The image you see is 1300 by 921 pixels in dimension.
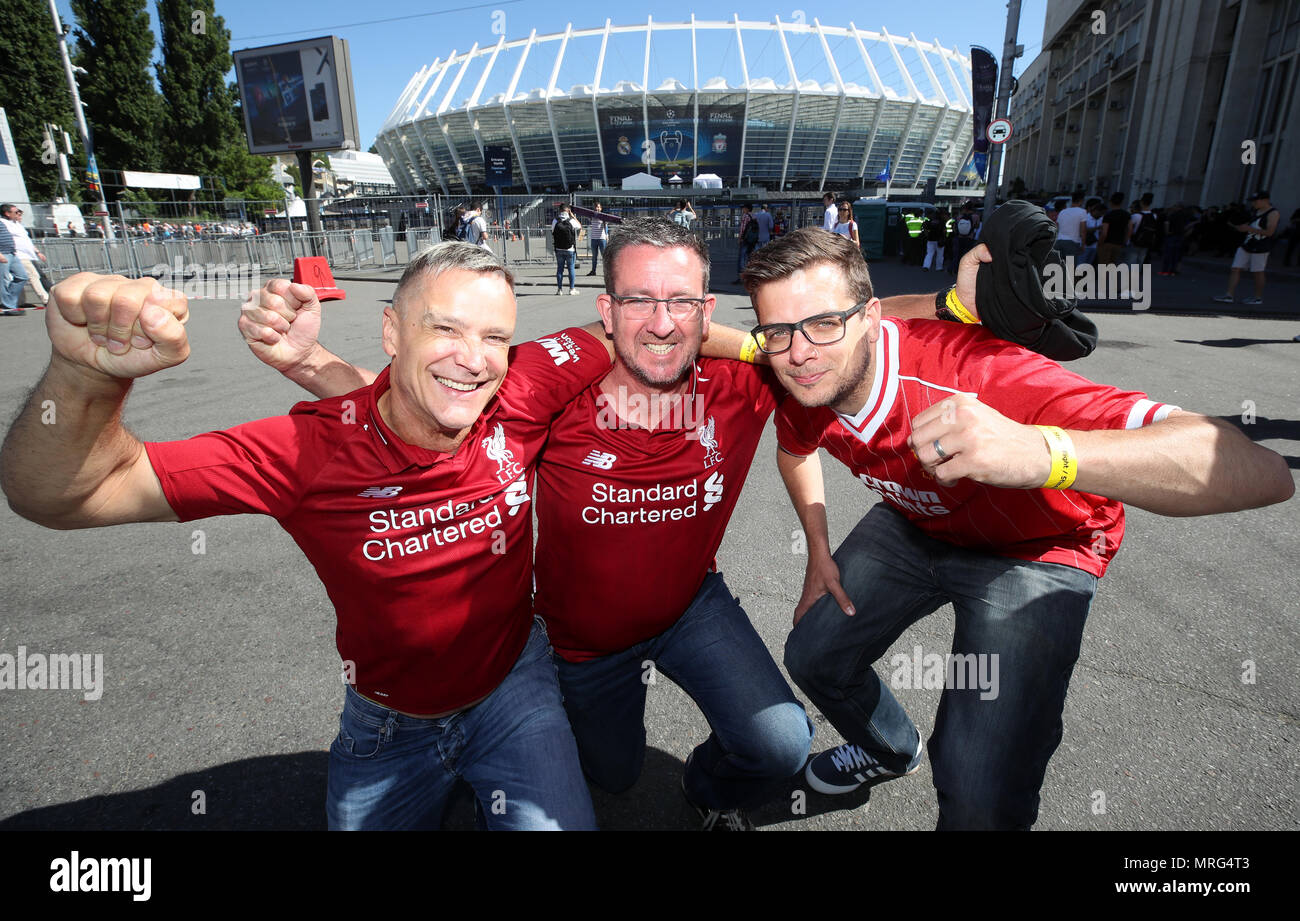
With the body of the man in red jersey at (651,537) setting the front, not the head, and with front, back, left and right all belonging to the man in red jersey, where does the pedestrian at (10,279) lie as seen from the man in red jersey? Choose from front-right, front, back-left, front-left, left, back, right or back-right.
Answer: back-right

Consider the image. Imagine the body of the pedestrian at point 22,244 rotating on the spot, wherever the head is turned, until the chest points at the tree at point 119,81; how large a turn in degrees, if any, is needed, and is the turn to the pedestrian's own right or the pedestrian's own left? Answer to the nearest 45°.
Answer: approximately 90° to the pedestrian's own left

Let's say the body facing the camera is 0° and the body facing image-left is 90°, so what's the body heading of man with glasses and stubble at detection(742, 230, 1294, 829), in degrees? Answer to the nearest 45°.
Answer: approximately 45°

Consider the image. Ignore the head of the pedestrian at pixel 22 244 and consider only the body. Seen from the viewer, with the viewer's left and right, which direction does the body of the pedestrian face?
facing to the right of the viewer

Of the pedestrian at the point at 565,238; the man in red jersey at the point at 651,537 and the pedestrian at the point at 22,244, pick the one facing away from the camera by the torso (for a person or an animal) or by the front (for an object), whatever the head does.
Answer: the pedestrian at the point at 565,238

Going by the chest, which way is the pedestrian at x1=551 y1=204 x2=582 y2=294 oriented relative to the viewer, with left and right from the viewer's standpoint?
facing away from the viewer

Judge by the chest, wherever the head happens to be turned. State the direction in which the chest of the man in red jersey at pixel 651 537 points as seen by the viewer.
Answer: toward the camera

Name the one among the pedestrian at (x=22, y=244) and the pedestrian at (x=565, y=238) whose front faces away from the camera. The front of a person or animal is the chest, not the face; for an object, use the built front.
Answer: the pedestrian at (x=565, y=238)
